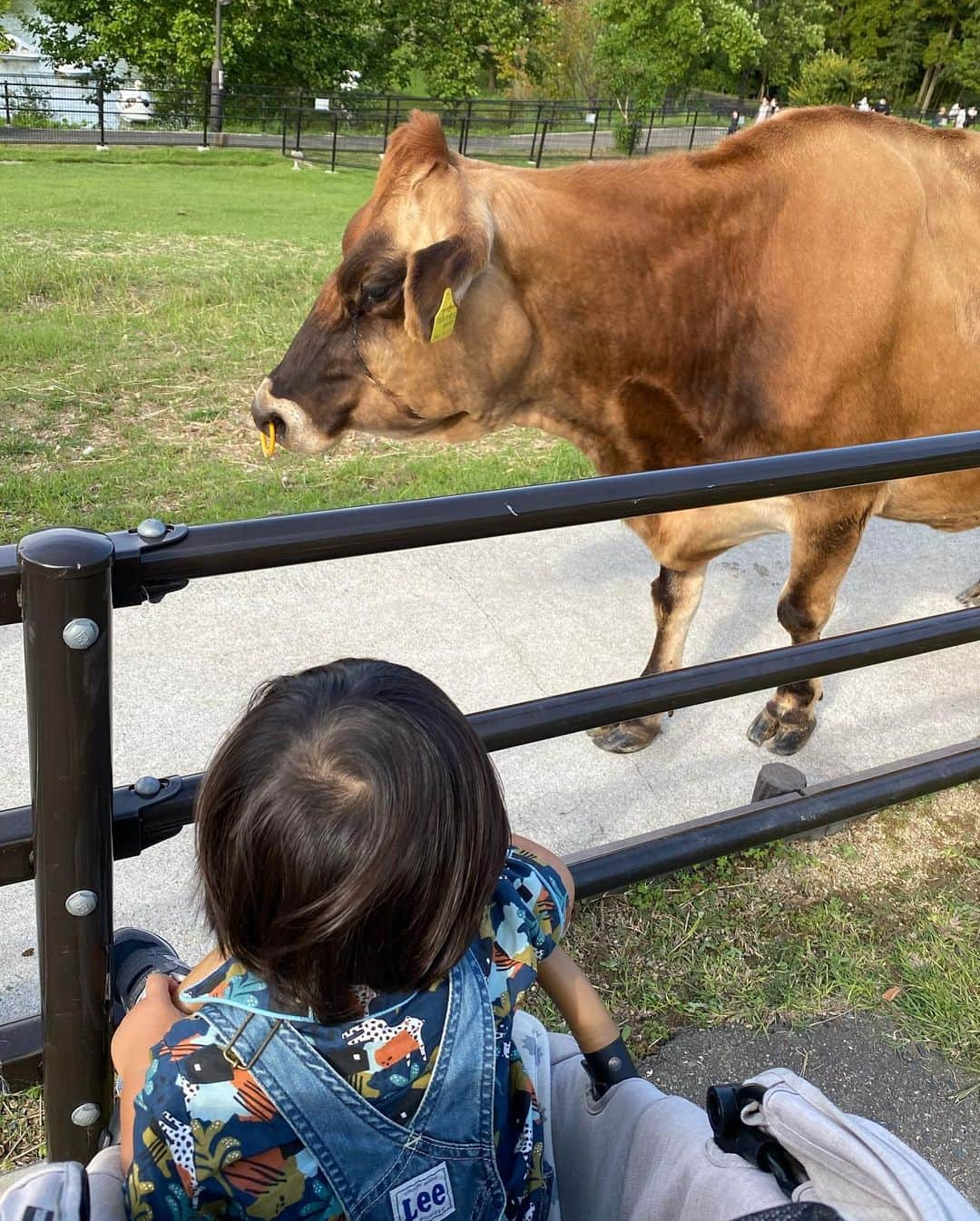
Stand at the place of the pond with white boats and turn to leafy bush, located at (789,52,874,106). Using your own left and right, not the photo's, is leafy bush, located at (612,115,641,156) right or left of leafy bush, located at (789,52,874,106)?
right

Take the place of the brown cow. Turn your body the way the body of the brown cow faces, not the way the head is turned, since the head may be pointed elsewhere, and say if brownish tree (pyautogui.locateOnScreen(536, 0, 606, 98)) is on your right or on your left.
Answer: on your right

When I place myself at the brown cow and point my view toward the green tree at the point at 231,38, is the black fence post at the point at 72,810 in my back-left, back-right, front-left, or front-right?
back-left

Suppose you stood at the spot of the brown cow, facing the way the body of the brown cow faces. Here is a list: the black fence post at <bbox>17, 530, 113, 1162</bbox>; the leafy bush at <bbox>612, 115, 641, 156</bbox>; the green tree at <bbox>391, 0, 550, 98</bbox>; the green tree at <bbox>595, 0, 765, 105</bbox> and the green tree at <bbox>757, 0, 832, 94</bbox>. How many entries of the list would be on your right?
4

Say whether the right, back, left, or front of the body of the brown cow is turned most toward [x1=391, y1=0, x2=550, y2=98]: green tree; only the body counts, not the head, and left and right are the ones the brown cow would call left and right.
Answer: right

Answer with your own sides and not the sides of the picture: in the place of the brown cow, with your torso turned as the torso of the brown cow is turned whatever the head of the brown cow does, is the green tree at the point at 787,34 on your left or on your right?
on your right

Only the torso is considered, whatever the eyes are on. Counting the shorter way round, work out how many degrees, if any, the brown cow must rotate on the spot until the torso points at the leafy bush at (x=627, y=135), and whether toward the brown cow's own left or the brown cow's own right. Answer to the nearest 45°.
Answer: approximately 90° to the brown cow's own right

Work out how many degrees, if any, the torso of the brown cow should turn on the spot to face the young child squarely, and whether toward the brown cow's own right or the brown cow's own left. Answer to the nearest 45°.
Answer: approximately 90° to the brown cow's own left

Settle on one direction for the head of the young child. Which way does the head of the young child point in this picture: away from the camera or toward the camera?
away from the camera

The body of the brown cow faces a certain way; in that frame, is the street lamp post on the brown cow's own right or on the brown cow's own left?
on the brown cow's own right

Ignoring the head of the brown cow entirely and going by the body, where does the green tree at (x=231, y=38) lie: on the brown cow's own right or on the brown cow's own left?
on the brown cow's own right

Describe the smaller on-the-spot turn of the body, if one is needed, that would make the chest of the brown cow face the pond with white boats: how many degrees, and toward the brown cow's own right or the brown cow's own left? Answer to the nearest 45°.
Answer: approximately 45° to the brown cow's own right

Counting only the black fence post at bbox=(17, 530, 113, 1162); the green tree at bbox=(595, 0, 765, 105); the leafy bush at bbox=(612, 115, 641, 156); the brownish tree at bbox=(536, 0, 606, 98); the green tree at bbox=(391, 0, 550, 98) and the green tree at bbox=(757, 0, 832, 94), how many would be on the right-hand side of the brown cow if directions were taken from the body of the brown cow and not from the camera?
5

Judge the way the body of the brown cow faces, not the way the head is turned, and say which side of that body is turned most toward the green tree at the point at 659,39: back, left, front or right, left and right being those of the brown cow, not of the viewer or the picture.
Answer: right

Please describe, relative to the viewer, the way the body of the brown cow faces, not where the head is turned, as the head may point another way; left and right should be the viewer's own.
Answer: facing to the left of the viewer
